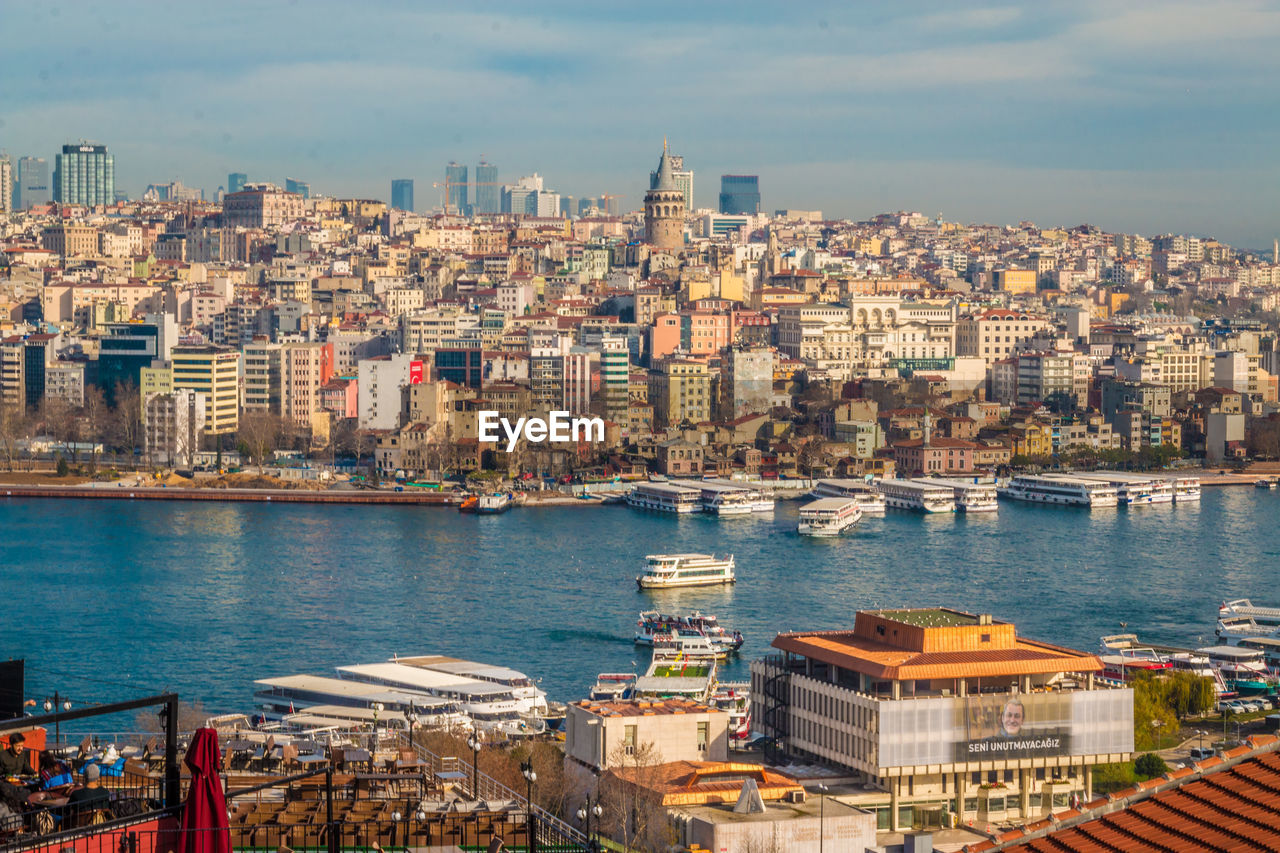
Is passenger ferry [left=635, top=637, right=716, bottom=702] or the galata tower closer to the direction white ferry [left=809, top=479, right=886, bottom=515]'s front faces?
the passenger ferry

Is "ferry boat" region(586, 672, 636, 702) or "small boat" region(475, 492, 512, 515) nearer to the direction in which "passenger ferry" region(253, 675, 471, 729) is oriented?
the ferry boat

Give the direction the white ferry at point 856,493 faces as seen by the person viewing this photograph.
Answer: facing the viewer and to the right of the viewer

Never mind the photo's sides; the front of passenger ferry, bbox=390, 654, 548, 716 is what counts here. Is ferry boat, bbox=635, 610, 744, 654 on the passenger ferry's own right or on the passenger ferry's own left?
on the passenger ferry's own left

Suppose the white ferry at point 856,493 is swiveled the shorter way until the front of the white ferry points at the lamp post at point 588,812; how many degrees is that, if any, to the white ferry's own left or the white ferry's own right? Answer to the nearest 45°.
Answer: approximately 45° to the white ferry's own right

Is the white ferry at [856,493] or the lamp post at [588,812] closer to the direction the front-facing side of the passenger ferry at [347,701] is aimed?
the lamp post

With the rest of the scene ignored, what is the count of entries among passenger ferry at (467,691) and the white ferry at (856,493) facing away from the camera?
0
